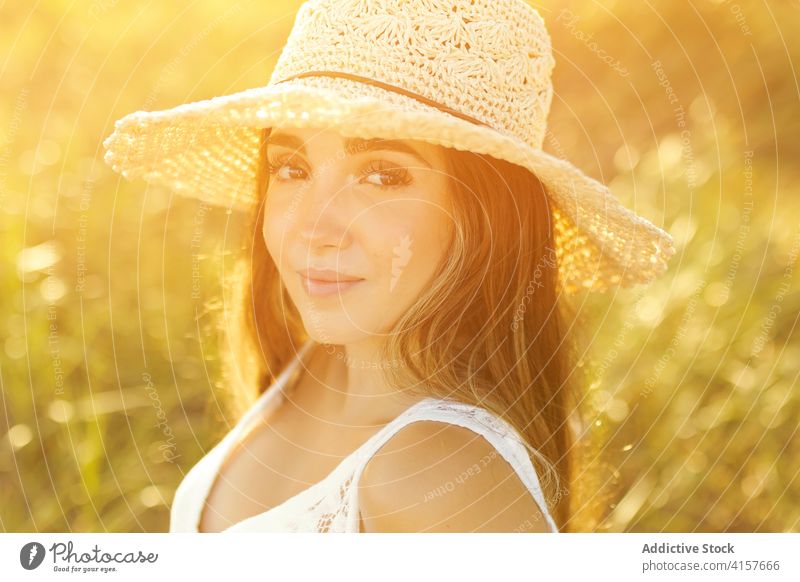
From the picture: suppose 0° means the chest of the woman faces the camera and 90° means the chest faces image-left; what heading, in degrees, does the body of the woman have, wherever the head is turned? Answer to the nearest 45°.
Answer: approximately 45°
